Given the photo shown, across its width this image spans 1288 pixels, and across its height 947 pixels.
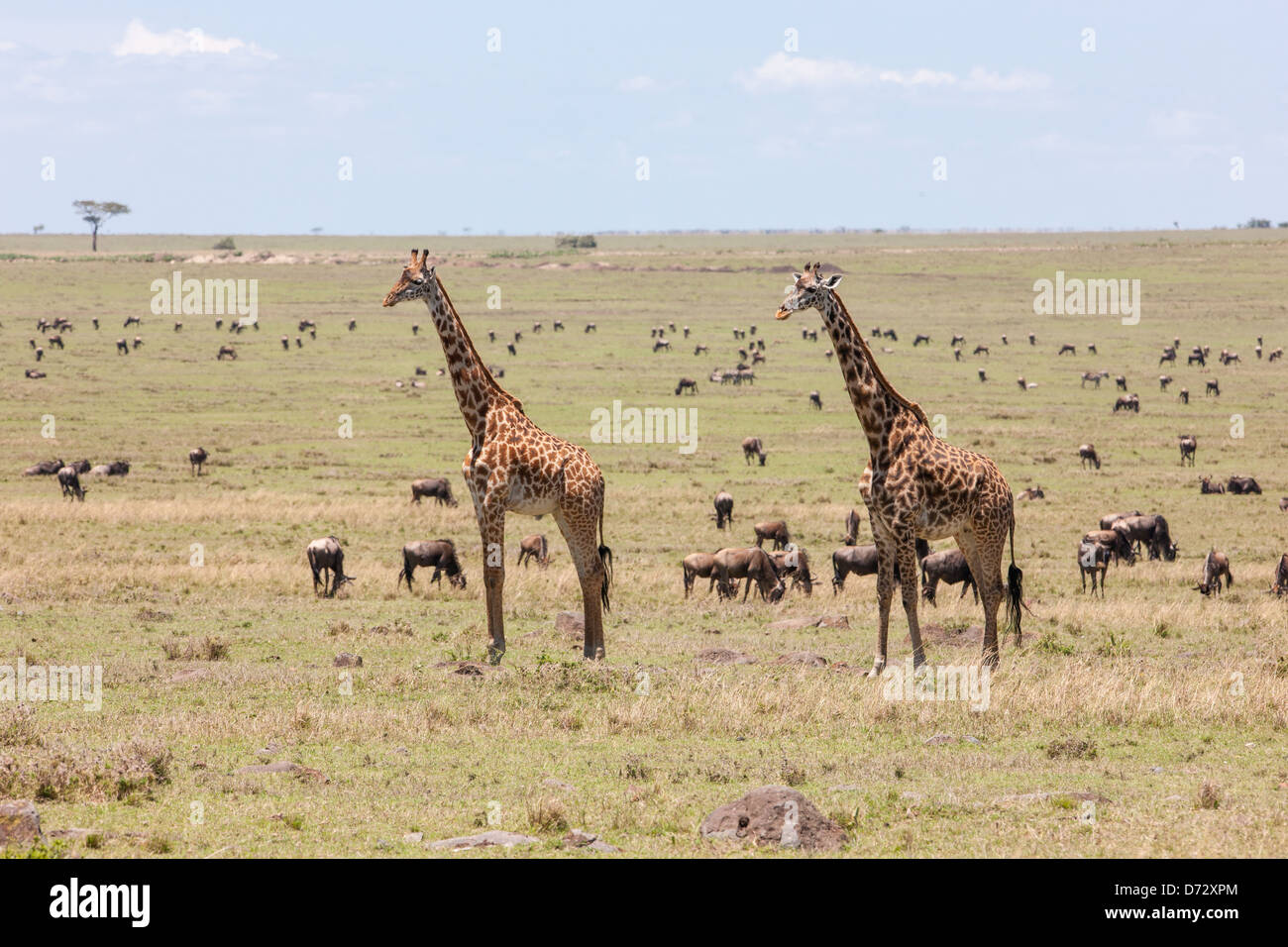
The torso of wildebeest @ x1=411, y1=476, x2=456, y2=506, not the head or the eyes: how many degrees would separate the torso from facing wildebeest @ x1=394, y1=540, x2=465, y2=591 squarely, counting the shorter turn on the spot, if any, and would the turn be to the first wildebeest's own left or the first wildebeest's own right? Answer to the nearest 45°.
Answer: approximately 90° to the first wildebeest's own right

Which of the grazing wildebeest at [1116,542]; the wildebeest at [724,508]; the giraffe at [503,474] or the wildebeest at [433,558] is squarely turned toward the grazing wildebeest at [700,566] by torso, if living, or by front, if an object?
the wildebeest at [433,558]

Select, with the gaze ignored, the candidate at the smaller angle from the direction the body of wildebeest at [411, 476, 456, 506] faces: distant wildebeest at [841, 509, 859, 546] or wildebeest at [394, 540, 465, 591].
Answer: the distant wildebeest

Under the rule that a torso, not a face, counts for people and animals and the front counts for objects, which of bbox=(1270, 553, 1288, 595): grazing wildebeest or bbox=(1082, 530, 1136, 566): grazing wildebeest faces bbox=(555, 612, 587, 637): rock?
bbox=(1270, 553, 1288, 595): grazing wildebeest

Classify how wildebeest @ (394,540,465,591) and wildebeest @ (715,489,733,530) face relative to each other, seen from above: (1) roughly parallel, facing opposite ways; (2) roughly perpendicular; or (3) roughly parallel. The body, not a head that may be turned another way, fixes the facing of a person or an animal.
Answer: roughly perpendicular

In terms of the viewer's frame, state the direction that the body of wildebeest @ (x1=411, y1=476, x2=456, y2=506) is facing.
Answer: to the viewer's right

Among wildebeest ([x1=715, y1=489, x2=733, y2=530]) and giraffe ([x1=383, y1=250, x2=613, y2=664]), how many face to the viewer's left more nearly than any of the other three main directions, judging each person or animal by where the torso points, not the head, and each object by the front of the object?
1

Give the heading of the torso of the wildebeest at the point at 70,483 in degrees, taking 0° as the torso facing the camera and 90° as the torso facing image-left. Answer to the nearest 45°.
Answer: approximately 315°

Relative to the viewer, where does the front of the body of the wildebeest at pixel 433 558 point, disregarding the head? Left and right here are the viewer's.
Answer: facing to the right of the viewer

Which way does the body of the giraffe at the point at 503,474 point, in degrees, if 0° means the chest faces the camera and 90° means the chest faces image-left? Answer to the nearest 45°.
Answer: approximately 90°

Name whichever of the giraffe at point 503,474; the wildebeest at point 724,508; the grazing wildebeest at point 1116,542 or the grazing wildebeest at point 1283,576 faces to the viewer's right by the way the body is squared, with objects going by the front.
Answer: the grazing wildebeest at point 1116,542

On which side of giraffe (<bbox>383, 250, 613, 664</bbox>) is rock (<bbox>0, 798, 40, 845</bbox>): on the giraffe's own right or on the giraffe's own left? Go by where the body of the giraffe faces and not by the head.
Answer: on the giraffe's own left
